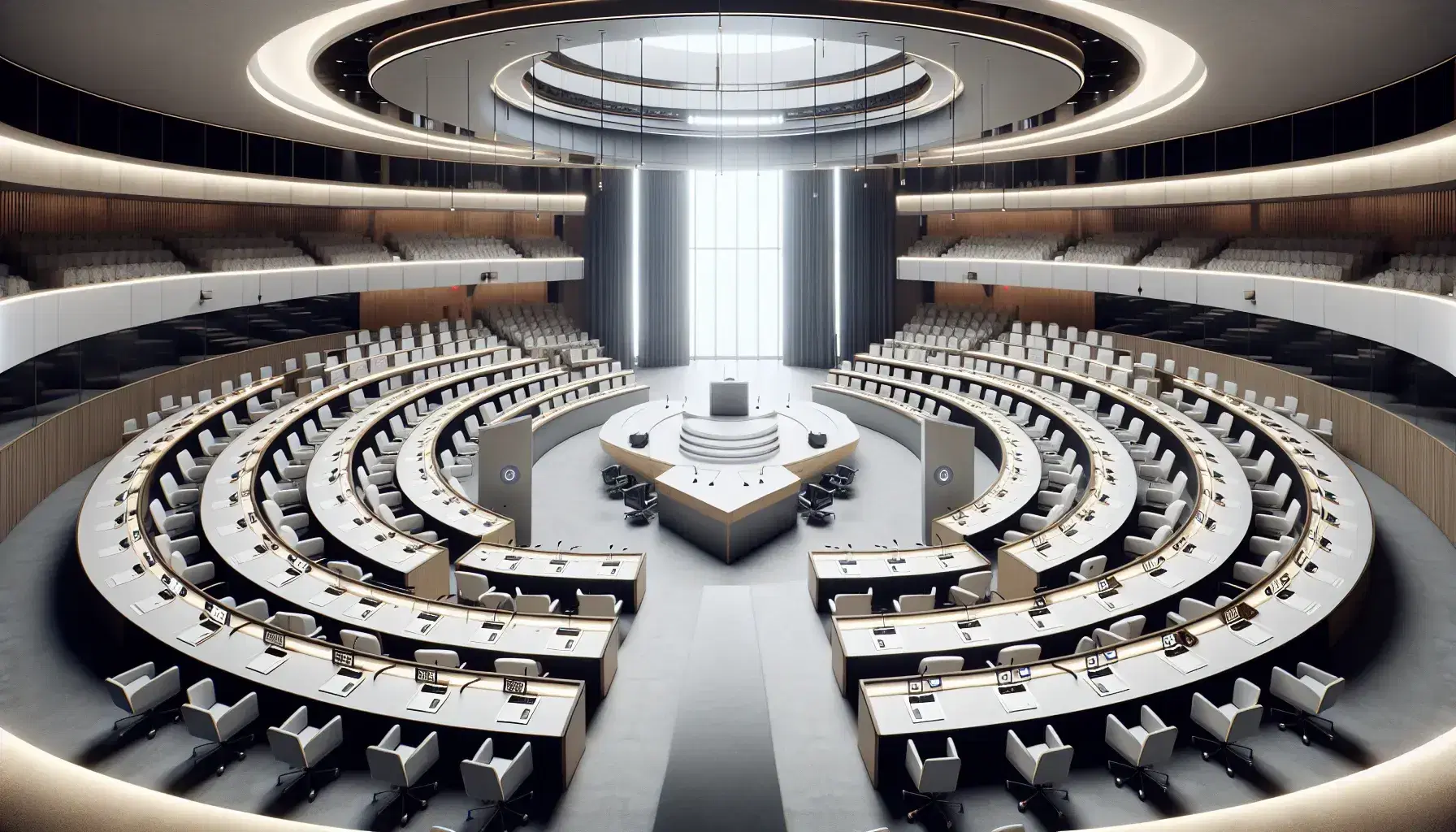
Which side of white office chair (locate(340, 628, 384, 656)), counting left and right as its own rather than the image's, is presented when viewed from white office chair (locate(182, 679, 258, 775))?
back

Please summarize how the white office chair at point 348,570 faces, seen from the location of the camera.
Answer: facing away from the viewer and to the right of the viewer

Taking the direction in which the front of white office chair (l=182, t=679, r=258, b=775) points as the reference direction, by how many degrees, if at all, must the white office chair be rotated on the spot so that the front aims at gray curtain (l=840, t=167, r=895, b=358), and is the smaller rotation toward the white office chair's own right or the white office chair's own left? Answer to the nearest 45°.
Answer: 0° — it already faces it

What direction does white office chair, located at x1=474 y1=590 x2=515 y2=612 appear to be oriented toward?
away from the camera

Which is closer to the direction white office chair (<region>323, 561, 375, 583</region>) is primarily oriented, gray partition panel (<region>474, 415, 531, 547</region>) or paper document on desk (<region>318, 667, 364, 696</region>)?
the gray partition panel
